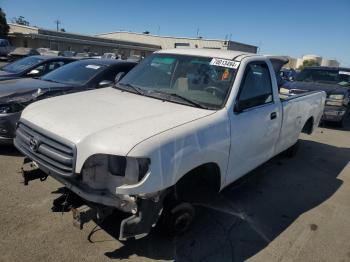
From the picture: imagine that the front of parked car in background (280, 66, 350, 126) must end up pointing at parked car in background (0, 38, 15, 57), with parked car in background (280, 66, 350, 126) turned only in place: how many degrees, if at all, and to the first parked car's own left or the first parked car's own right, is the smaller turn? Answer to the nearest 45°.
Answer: approximately 45° to the first parked car's own right

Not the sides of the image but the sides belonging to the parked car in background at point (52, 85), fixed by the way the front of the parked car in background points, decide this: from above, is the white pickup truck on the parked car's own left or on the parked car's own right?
on the parked car's own left

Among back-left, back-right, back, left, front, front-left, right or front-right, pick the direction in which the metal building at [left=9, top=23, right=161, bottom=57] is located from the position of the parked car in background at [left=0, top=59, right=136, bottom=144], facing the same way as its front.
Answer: back-right

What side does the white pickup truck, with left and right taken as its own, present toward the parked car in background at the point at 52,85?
right

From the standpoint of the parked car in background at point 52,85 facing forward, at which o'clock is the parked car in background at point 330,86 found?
the parked car in background at point 330,86 is roughly at 7 o'clock from the parked car in background at point 52,85.

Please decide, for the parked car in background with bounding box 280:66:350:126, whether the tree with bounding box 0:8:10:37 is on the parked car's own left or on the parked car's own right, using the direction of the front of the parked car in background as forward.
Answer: on the parked car's own right
